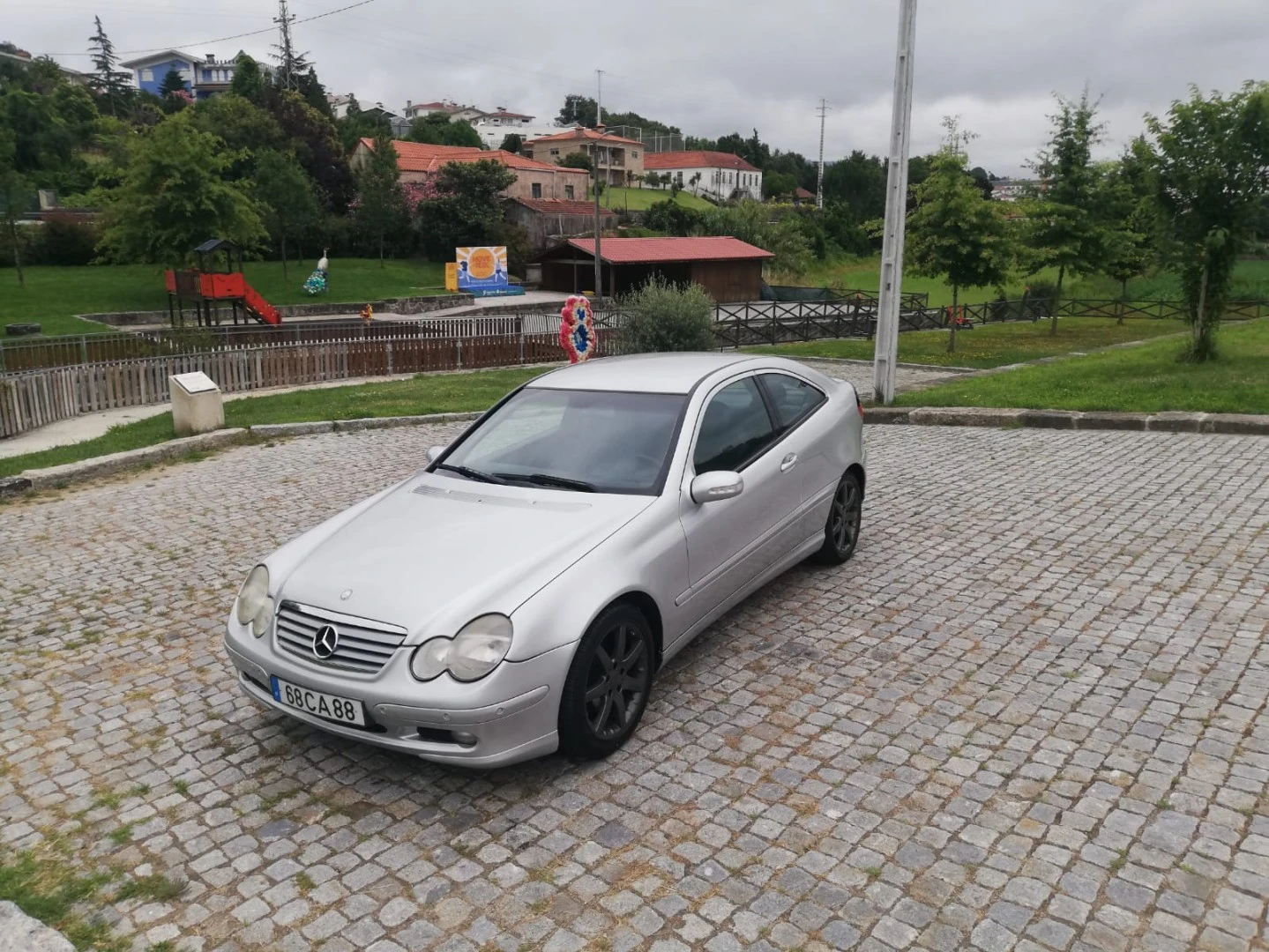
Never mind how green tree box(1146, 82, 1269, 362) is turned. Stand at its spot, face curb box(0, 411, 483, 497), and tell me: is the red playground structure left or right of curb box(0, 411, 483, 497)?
right

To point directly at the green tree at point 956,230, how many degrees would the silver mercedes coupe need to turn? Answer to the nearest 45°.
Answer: approximately 180°

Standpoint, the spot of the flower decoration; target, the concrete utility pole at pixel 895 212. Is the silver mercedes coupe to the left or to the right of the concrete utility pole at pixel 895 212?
right

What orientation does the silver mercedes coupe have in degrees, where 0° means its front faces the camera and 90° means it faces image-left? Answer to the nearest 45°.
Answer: approximately 45°

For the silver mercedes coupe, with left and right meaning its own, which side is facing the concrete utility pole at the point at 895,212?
back

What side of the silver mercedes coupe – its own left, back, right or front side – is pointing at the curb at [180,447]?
right

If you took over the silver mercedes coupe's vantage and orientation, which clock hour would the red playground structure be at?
The red playground structure is roughly at 4 o'clock from the silver mercedes coupe.

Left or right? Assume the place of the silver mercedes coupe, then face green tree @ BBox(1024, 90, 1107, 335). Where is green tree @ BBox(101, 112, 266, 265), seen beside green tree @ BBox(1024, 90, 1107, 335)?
left

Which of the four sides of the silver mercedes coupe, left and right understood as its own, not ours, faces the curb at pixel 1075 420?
back

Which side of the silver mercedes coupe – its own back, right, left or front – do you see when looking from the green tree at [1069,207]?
back

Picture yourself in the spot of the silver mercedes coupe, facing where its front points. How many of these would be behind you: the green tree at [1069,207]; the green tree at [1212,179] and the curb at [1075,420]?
3

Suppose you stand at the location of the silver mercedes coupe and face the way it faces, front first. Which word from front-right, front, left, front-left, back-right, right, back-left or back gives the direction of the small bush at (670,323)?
back-right
